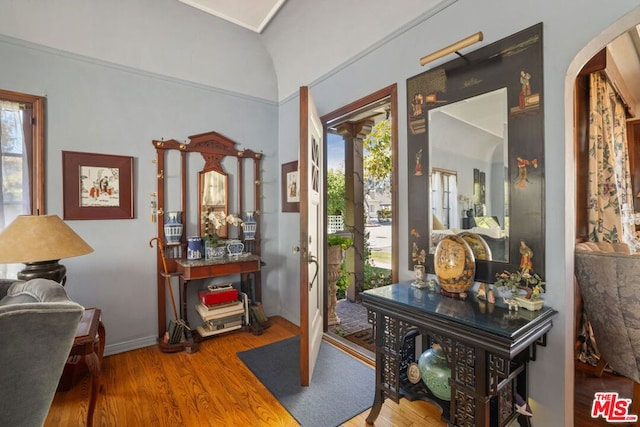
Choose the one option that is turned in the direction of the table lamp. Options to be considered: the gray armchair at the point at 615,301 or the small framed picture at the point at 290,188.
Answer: the small framed picture

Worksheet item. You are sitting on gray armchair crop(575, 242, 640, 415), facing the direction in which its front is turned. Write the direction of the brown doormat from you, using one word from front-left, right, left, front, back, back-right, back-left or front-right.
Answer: back-left

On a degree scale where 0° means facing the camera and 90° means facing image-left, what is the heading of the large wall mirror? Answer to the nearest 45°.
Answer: approximately 45°

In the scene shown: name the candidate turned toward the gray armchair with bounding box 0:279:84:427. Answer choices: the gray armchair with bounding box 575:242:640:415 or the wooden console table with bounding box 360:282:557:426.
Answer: the wooden console table

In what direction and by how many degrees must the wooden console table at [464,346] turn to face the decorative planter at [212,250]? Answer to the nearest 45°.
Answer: approximately 45° to its right

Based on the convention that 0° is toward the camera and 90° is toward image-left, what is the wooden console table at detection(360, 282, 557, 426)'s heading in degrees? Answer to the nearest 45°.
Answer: approximately 45°

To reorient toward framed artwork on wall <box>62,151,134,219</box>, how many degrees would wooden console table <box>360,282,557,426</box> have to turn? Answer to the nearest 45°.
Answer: approximately 45° to its right

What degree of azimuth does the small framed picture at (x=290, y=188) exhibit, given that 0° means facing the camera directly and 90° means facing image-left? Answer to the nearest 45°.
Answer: approximately 45°

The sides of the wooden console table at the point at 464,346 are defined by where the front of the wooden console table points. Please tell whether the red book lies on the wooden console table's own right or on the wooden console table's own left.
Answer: on the wooden console table's own right

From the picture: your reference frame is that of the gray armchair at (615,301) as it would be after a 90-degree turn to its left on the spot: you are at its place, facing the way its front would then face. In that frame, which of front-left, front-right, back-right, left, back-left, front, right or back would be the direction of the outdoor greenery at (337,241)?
front-left

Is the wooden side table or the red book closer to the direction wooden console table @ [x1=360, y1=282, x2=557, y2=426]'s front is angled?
the wooden side table

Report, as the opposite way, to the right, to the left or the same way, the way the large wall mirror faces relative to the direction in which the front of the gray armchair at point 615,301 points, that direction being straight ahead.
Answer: the opposite way

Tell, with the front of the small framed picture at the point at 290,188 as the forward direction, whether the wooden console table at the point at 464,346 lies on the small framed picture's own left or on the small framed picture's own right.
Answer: on the small framed picture's own left
